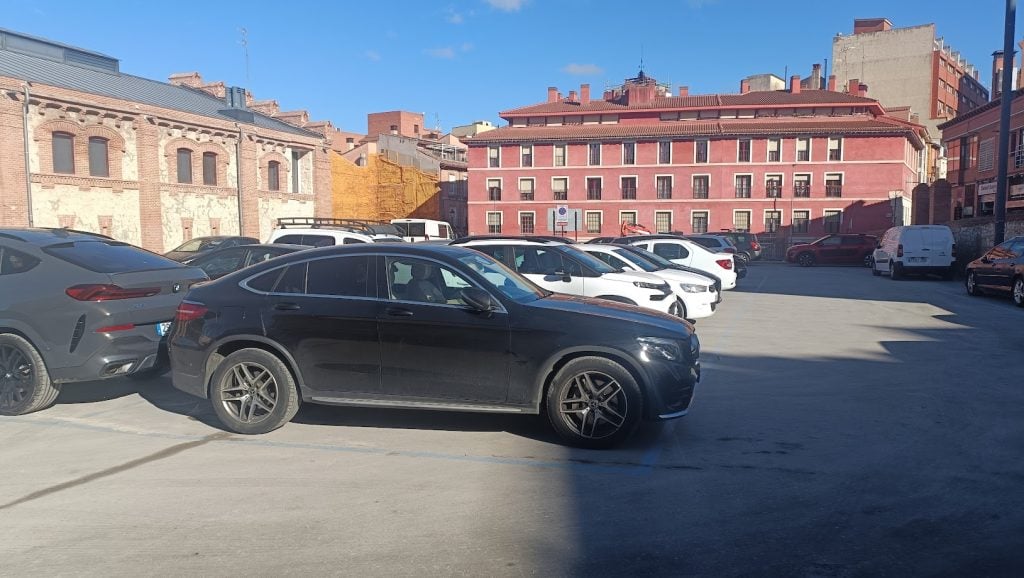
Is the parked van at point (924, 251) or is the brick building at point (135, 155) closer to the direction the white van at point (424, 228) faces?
the parked van

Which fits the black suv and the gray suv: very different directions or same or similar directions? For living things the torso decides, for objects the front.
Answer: very different directions

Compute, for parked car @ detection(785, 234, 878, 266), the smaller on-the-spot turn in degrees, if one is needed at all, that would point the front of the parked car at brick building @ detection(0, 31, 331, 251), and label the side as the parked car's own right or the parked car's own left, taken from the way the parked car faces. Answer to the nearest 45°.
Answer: approximately 45° to the parked car's own left

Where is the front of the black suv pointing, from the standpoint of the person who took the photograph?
facing to the right of the viewer

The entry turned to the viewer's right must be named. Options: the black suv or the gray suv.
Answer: the black suv

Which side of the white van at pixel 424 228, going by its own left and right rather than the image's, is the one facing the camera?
right

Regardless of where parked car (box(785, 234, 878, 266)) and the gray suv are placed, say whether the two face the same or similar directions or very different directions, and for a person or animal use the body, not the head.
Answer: same or similar directions

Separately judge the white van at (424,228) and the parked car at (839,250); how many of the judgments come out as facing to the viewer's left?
1

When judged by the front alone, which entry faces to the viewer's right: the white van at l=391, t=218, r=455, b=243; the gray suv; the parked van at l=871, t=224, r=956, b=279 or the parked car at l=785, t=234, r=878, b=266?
the white van

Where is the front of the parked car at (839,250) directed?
to the viewer's left

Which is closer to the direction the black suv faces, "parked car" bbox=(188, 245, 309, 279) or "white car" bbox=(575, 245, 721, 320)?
the white car

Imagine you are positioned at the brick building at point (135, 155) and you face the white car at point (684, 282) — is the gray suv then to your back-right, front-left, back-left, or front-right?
front-right

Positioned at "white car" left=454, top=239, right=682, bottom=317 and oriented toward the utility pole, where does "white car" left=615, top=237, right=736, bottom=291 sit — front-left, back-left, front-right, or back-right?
front-left

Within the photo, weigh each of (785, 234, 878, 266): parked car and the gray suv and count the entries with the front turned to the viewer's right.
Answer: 0
